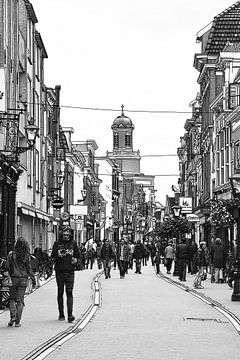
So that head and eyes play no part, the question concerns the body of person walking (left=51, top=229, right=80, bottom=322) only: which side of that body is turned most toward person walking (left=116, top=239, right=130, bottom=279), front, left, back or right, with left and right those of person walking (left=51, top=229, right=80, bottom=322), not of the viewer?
back

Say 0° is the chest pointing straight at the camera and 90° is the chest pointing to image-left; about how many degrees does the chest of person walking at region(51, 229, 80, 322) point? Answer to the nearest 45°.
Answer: approximately 0°

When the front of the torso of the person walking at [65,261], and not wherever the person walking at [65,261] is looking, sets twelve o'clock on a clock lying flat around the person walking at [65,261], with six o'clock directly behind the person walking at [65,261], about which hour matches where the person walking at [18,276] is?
the person walking at [18,276] is roughly at 2 o'clock from the person walking at [65,261].

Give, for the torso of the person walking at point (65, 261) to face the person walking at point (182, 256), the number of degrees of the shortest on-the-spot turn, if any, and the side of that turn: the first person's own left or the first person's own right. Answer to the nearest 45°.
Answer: approximately 180°
